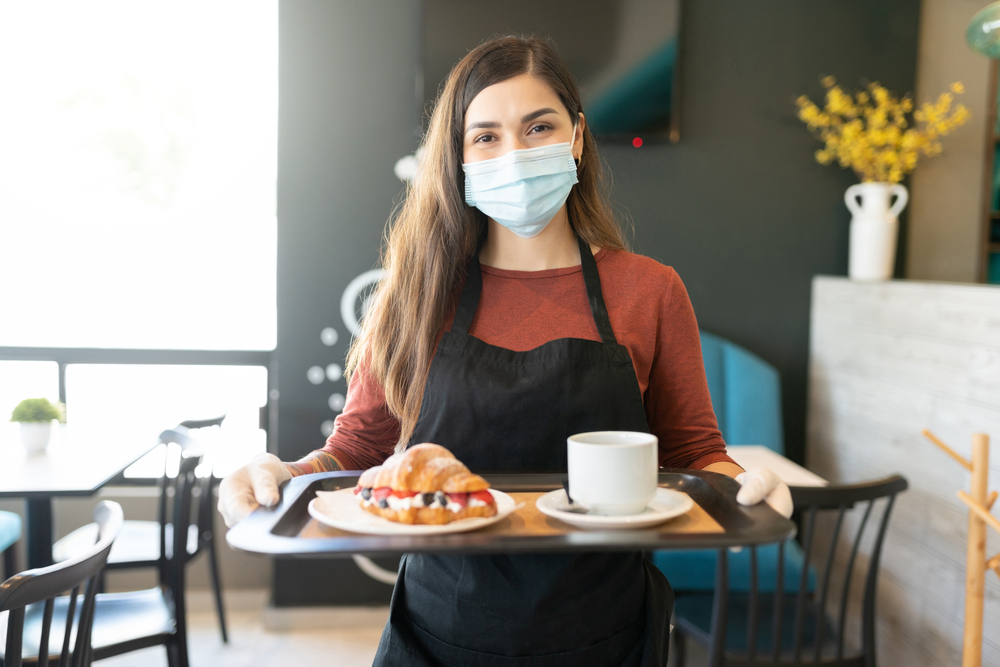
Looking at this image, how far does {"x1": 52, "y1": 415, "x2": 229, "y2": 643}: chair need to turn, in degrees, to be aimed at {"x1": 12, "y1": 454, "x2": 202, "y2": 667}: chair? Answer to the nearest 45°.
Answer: approximately 90° to its left

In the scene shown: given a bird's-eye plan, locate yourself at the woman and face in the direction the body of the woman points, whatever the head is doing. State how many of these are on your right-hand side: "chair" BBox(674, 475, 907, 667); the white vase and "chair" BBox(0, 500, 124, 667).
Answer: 1

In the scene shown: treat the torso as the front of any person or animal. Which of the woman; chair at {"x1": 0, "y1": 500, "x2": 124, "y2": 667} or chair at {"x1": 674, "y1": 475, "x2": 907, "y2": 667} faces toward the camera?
the woman

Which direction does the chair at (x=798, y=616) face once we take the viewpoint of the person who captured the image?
facing away from the viewer and to the left of the viewer

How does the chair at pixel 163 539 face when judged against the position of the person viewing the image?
facing to the left of the viewer

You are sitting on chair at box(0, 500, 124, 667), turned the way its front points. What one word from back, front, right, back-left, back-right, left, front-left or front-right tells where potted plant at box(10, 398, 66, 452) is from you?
front-right

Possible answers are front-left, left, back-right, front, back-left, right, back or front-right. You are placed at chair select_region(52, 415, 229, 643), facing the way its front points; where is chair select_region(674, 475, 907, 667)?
back-left

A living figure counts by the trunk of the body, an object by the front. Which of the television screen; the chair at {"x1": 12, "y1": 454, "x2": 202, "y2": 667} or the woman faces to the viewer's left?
the chair

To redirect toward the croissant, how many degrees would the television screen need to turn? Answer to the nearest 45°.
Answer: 0° — it already faces it

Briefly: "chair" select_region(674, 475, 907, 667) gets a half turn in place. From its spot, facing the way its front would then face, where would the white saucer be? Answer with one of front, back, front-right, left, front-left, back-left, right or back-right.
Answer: front-right

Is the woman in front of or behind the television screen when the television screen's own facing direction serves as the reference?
in front

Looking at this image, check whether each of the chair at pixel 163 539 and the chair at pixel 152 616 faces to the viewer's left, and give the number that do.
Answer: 2

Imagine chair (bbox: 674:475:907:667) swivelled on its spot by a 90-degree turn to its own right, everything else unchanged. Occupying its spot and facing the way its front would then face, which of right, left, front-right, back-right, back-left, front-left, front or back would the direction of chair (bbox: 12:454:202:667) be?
back-left

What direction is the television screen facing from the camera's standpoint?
toward the camera

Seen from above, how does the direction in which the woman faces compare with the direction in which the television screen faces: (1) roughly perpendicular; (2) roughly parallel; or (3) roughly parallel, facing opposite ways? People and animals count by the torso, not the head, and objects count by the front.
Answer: roughly parallel

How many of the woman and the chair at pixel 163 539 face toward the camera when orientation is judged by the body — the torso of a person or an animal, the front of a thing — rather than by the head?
1

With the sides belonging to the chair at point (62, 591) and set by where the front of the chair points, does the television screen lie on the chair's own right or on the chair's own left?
on the chair's own right

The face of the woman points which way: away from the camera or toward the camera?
toward the camera

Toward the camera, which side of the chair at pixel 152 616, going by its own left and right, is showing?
left
